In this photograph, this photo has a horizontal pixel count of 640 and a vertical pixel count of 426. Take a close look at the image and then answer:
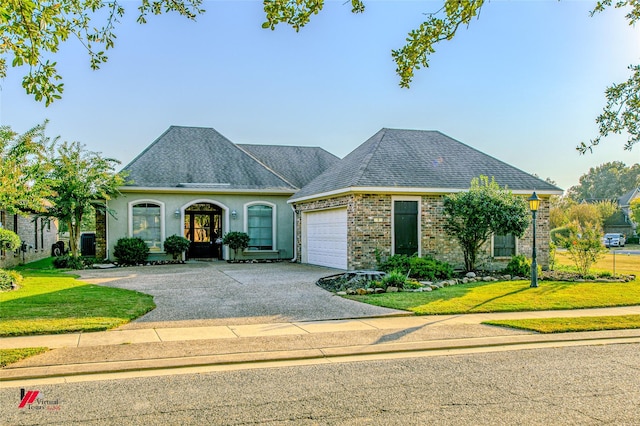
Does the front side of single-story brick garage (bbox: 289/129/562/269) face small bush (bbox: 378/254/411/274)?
yes

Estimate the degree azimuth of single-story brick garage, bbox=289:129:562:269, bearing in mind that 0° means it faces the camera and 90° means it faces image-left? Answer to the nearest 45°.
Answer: approximately 0°

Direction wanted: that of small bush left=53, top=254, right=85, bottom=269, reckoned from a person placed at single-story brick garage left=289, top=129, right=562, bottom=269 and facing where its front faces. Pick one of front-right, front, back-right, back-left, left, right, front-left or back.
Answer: right

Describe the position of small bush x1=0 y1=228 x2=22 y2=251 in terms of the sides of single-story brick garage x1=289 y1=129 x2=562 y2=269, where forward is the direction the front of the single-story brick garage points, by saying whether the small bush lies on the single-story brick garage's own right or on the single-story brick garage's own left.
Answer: on the single-story brick garage's own right

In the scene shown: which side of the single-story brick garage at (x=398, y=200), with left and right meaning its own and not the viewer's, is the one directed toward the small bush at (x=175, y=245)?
right

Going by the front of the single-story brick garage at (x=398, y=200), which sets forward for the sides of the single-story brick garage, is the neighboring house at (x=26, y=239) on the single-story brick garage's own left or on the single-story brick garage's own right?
on the single-story brick garage's own right

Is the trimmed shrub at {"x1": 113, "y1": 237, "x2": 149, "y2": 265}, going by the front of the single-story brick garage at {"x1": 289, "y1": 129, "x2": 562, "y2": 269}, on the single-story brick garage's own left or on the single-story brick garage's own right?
on the single-story brick garage's own right

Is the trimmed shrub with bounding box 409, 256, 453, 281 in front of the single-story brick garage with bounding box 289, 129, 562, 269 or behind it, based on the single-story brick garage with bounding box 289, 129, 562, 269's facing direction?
in front

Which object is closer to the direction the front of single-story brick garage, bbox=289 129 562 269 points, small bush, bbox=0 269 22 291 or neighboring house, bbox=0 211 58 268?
the small bush

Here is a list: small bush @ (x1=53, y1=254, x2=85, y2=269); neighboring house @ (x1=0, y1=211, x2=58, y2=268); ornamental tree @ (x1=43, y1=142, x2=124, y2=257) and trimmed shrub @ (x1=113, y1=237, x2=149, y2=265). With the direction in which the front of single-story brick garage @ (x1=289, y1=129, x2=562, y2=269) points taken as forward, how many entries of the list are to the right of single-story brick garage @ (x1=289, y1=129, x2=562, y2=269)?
4

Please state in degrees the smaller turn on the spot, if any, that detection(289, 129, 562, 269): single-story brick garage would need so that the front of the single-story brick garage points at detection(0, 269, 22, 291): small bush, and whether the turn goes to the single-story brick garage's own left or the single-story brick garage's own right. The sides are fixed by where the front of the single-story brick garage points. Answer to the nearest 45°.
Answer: approximately 45° to the single-story brick garage's own right
